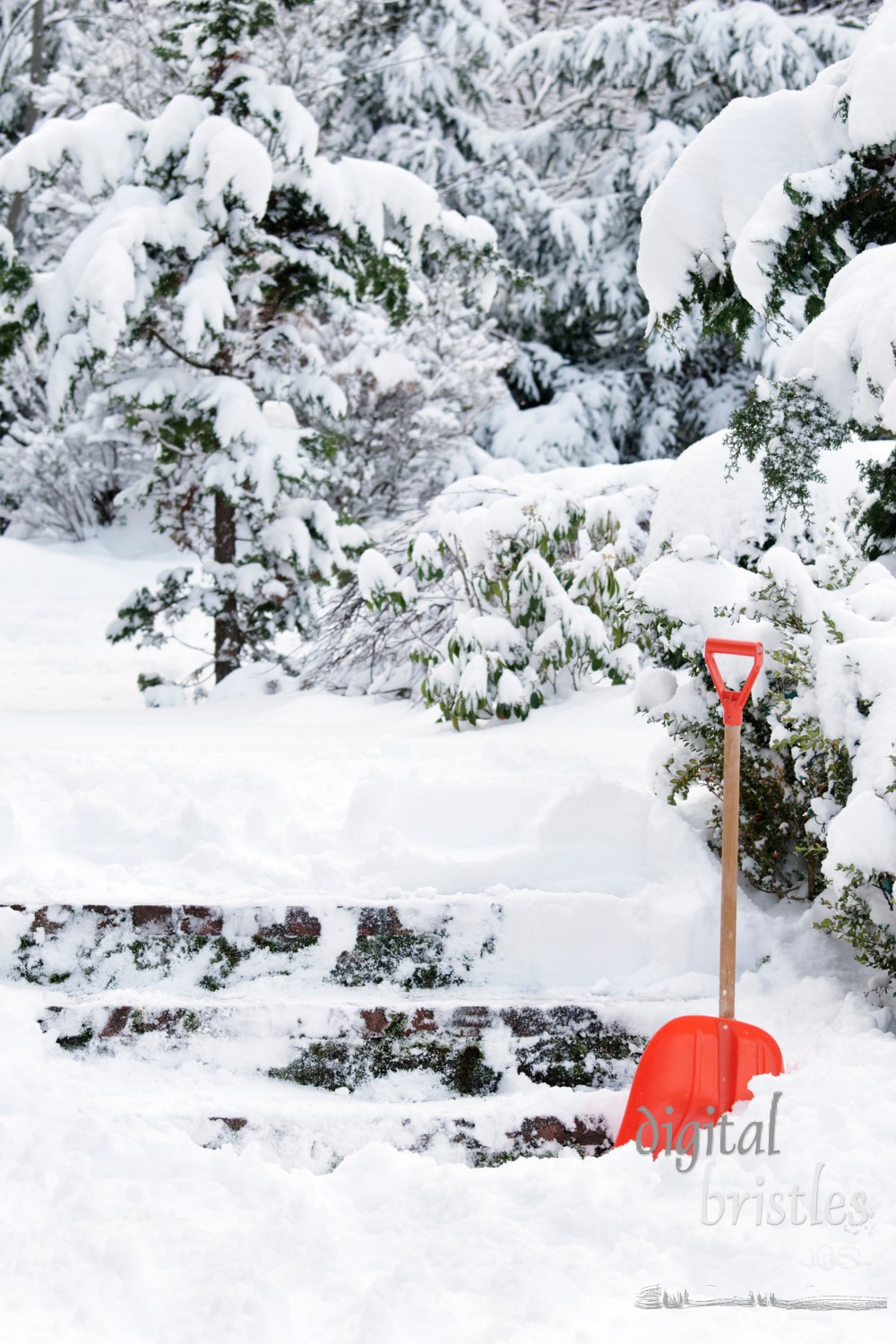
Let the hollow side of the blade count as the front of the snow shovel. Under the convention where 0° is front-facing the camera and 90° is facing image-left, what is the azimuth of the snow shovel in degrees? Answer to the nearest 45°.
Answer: approximately 0°

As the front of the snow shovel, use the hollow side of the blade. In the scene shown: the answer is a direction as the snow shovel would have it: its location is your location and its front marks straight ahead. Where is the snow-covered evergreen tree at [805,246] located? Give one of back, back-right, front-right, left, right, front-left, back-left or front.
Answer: back

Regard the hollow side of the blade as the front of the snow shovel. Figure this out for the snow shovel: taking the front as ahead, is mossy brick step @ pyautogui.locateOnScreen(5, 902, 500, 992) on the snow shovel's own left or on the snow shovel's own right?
on the snow shovel's own right

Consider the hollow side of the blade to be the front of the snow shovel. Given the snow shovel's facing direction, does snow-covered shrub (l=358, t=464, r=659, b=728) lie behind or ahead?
behind
